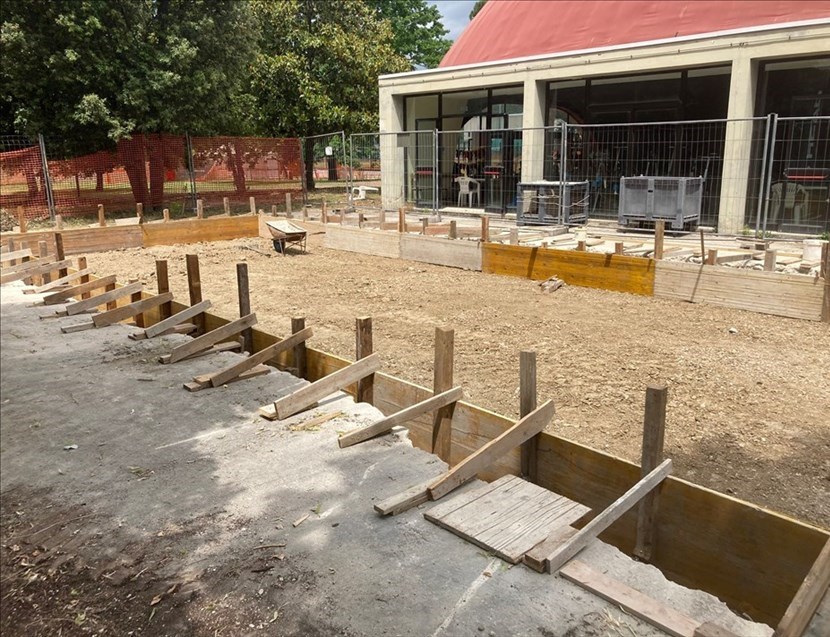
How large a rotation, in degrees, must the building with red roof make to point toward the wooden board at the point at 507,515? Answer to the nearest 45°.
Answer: approximately 45° to its left

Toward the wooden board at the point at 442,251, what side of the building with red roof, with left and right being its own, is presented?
front

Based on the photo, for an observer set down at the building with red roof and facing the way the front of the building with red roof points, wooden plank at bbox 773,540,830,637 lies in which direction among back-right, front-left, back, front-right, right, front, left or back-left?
front-left

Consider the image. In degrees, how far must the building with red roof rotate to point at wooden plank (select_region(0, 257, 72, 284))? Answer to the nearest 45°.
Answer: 0° — it already faces it

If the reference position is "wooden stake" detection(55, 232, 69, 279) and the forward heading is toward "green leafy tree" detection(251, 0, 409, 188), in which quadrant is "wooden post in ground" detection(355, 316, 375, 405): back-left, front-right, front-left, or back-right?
back-right

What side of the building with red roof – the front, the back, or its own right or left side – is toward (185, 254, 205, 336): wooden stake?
front

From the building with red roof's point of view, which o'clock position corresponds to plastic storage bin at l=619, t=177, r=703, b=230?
The plastic storage bin is roughly at 10 o'clock from the building with red roof.

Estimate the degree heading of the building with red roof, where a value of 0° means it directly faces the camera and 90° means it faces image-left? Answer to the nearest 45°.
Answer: approximately 45°

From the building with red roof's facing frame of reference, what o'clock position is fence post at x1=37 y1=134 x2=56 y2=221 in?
The fence post is roughly at 1 o'clock from the building with red roof.

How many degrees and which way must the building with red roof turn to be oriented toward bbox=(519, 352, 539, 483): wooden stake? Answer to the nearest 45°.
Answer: approximately 45° to its left

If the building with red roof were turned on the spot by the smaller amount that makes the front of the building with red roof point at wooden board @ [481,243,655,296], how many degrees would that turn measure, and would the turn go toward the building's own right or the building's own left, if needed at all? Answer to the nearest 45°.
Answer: approximately 45° to the building's own left

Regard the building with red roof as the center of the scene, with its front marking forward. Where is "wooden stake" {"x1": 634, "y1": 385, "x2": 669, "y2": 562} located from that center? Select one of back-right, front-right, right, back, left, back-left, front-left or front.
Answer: front-left

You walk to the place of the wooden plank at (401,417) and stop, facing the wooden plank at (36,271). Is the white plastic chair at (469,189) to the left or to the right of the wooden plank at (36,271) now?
right

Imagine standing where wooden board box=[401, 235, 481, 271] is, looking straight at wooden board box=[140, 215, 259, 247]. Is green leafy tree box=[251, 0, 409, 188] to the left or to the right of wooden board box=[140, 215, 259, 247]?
right

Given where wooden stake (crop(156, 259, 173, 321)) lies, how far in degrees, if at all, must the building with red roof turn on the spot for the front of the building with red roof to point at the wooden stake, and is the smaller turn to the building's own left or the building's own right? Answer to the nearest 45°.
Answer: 0° — it already faces it

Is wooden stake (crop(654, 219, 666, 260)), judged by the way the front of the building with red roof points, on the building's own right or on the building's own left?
on the building's own left

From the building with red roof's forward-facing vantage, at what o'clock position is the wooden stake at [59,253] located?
The wooden stake is roughly at 12 o'clock from the building with red roof.

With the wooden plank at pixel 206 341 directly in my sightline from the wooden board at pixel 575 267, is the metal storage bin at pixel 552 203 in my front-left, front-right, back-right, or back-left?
back-right

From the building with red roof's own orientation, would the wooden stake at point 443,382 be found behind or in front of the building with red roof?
in front
